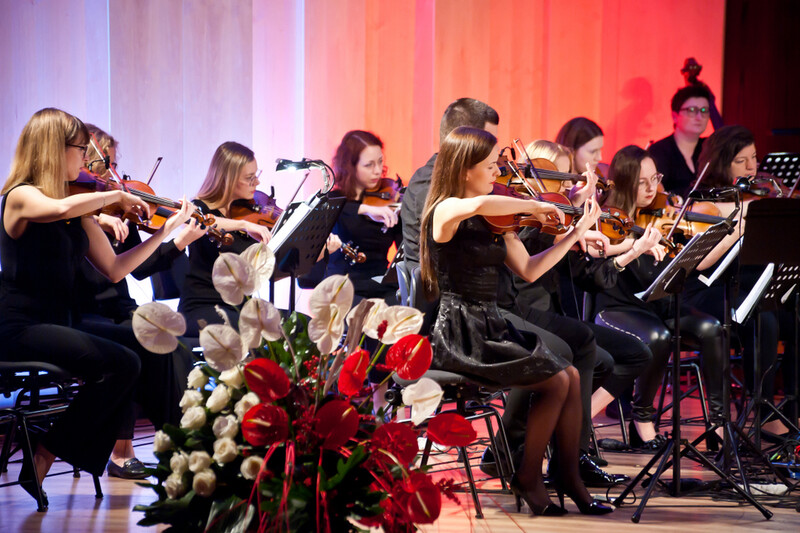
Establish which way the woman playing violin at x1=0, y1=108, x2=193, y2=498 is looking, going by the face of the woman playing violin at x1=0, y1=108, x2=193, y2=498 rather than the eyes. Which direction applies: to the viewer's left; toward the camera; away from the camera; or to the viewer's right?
to the viewer's right

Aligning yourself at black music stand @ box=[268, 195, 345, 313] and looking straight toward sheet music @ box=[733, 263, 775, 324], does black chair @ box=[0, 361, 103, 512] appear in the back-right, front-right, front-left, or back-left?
back-right

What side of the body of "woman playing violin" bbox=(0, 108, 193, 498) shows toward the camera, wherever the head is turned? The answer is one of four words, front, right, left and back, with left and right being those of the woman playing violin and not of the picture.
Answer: right

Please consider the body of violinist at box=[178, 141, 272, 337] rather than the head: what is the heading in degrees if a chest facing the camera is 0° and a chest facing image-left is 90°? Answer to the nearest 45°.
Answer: approximately 270°

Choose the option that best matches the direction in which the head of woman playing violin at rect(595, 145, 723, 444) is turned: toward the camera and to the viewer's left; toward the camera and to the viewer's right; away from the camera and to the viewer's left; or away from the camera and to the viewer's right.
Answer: toward the camera and to the viewer's right

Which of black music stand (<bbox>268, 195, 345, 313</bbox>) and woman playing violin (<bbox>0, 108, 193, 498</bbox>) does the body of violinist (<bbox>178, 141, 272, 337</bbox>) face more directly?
the black music stand

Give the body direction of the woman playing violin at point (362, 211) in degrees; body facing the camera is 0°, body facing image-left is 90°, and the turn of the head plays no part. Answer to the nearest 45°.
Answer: approximately 315°

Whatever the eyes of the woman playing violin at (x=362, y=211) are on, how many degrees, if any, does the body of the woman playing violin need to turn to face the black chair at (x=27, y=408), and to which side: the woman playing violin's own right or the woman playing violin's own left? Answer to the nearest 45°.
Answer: approximately 90° to the woman playing violin's own right

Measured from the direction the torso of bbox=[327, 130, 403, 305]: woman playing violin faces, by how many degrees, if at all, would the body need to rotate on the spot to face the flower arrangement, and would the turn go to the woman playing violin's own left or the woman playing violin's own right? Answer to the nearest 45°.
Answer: approximately 45° to the woman playing violin's own right

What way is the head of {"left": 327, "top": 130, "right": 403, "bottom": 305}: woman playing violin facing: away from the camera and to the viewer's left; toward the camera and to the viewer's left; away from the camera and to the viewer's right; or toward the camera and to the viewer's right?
toward the camera and to the viewer's right
